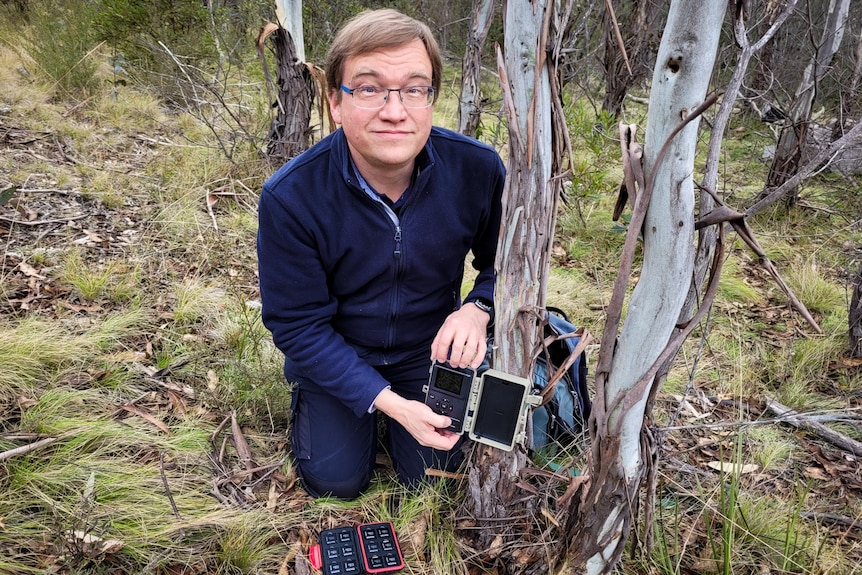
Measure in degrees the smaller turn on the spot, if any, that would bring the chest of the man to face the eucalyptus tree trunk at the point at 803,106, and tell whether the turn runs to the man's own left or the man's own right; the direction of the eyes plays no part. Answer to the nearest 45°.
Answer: approximately 135° to the man's own left

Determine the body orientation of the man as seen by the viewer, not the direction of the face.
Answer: toward the camera

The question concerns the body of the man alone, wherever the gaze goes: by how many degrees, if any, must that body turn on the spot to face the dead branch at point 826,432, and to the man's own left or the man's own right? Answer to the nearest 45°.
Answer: approximately 90° to the man's own left

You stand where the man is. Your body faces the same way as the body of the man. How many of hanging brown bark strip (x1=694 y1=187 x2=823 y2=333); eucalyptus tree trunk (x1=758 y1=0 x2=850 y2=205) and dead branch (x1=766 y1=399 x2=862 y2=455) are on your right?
0

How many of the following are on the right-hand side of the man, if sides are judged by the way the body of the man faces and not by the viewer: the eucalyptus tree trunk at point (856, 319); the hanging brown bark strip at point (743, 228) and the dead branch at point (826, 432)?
0

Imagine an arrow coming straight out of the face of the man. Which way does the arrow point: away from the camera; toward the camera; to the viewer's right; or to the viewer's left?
toward the camera

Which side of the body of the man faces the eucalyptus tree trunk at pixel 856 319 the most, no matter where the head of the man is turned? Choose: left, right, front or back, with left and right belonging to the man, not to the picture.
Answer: left

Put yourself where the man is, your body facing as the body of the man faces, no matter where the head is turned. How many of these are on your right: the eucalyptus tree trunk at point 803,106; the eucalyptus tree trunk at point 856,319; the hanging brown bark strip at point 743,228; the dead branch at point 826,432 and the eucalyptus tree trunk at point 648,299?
0
